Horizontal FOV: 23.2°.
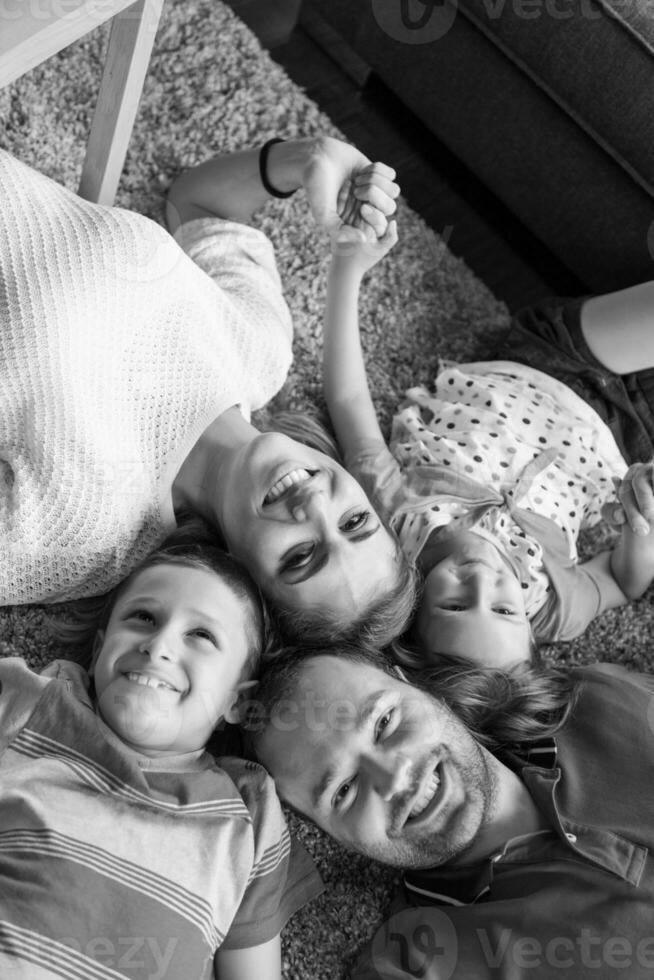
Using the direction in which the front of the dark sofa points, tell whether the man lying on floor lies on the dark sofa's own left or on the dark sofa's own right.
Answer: on the dark sofa's own left

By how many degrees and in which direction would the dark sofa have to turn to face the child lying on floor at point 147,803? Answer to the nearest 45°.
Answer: approximately 45° to its left

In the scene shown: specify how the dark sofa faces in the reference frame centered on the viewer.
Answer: facing the viewer and to the left of the viewer
